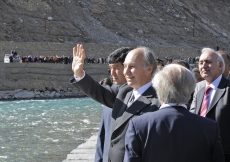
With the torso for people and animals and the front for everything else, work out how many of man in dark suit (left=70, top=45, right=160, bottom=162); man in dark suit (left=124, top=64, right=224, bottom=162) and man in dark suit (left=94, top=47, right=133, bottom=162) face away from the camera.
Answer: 1

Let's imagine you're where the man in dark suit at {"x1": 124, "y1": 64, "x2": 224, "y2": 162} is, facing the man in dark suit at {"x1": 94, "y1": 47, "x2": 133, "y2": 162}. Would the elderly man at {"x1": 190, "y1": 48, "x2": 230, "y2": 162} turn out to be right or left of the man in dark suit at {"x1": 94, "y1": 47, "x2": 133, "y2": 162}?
right

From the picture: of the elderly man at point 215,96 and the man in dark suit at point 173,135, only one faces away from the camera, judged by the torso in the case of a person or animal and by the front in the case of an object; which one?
the man in dark suit

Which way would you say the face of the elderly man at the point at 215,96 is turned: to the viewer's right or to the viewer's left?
to the viewer's left

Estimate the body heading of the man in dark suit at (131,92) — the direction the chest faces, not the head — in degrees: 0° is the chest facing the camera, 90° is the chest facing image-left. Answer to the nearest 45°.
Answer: approximately 45°

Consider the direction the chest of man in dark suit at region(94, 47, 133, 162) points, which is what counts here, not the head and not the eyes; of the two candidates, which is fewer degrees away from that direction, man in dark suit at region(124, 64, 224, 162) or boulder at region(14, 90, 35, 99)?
the man in dark suit

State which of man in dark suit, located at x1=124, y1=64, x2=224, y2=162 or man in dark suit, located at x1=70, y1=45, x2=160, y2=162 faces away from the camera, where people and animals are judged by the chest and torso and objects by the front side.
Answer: man in dark suit, located at x1=124, y1=64, x2=224, y2=162

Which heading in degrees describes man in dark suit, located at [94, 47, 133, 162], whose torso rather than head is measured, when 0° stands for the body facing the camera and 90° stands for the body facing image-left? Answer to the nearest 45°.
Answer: approximately 45°

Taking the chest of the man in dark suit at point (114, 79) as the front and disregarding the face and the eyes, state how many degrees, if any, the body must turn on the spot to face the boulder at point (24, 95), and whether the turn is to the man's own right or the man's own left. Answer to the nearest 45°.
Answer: approximately 135° to the man's own right

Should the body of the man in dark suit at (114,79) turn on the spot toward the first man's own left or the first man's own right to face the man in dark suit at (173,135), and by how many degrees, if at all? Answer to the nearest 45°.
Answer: approximately 45° to the first man's own left

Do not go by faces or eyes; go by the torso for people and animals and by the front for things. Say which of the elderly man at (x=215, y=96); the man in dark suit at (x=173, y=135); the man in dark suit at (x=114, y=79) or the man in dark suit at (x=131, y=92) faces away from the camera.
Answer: the man in dark suit at (x=173, y=135)

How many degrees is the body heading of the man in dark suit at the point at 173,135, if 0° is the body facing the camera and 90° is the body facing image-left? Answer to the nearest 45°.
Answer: approximately 180°
